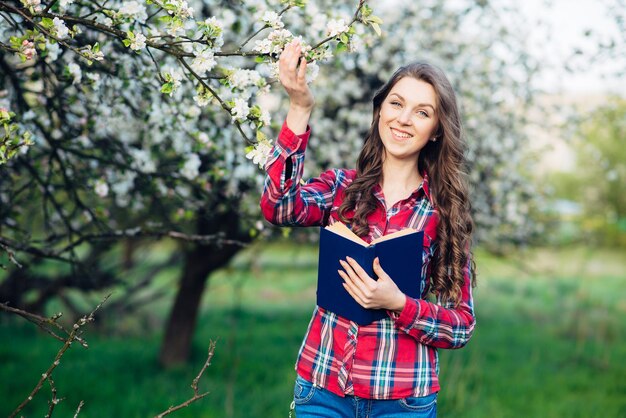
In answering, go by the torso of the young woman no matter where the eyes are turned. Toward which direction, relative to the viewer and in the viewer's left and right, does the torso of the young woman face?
facing the viewer

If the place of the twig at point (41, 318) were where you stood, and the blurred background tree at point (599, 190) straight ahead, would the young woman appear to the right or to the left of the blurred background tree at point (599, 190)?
right

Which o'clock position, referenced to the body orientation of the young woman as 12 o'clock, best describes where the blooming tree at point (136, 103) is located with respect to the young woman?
The blooming tree is roughly at 4 o'clock from the young woman.

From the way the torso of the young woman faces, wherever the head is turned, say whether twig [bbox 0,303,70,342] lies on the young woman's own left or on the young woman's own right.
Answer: on the young woman's own right

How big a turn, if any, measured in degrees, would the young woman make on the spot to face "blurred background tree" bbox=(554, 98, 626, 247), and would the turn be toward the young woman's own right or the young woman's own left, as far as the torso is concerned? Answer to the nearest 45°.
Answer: approximately 180°

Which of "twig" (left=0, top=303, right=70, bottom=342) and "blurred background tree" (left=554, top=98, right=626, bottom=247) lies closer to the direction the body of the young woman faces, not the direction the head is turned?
the twig
